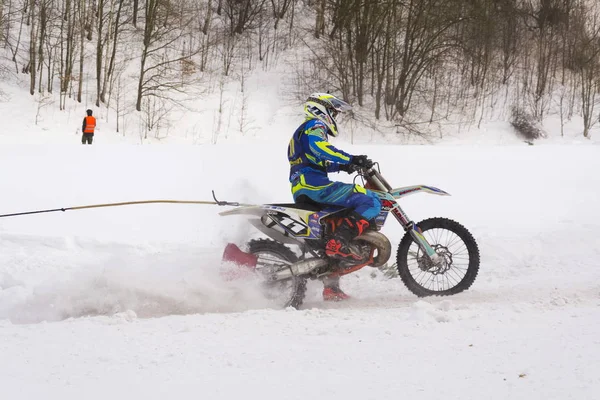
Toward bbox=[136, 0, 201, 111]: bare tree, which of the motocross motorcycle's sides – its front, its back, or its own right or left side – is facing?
left

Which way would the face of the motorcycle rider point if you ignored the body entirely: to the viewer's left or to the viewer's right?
to the viewer's right

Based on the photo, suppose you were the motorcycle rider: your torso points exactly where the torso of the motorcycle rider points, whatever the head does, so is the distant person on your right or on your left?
on your left

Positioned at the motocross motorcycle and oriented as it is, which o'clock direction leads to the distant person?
The distant person is roughly at 8 o'clock from the motocross motorcycle.

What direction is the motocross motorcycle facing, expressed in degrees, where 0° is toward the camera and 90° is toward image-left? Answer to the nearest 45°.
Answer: approximately 270°

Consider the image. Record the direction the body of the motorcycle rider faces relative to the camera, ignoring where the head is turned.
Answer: to the viewer's right
